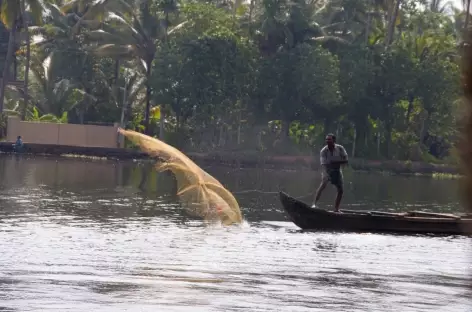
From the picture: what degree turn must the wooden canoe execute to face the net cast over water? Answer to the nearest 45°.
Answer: approximately 45° to its left

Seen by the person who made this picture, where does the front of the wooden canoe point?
facing to the left of the viewer

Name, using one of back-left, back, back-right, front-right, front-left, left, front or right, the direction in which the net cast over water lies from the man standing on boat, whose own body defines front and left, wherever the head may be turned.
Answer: right

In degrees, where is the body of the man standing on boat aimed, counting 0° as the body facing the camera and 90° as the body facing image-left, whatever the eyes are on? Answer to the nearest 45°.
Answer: approximately 45°
